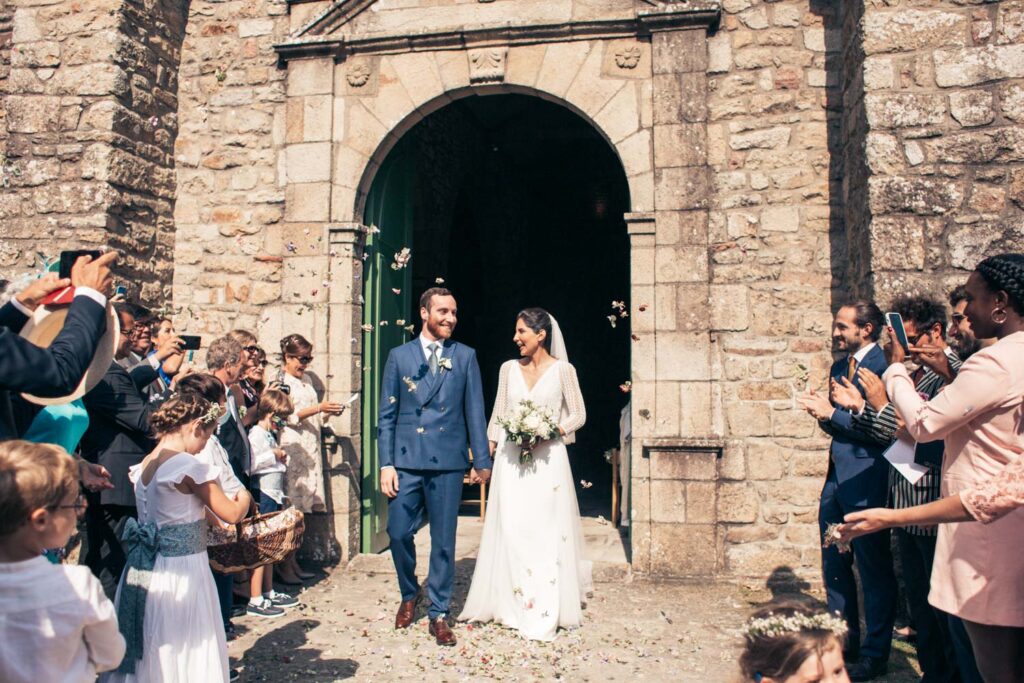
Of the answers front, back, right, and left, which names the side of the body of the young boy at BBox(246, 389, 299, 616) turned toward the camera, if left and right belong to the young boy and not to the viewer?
right

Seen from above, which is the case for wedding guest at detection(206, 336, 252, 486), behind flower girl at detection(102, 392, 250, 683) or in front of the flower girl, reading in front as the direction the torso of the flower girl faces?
in front

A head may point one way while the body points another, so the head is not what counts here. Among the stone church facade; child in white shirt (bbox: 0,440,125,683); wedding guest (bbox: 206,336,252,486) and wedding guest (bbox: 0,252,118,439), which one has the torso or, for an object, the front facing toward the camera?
the stone church facade

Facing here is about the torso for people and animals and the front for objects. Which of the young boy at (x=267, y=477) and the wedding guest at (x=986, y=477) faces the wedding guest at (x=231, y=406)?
the wedding guest at (x=986, y=477)

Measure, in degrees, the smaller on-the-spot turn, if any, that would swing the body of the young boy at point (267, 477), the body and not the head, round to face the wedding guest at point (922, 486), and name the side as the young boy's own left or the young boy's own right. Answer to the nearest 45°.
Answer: approximately 45° to the young boy's own right

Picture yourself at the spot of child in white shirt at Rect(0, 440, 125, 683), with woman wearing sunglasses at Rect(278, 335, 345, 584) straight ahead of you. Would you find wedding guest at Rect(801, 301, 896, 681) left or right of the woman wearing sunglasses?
right

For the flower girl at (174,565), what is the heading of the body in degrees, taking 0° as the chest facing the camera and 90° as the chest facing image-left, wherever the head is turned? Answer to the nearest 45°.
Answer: approximately 225°

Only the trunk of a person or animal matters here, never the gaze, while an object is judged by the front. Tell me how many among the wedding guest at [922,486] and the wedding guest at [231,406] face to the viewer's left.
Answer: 1

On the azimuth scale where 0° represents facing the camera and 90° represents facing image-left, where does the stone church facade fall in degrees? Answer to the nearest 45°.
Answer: approximately 0°

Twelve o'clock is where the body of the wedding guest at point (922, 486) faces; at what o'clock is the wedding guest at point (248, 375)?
the wedding guest at point (248, 375) is roughly at 12 o'clock from the wedding guest at point (922, 486).

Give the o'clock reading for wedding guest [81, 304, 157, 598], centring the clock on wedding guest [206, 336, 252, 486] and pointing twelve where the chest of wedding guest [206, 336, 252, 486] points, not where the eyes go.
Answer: wedding guest [81, 304, 157, 598] is roughly at 4 o'clock from wedding guest [206, 336, 252, 486].

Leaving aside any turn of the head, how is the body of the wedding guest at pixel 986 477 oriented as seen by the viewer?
to the viewer's left

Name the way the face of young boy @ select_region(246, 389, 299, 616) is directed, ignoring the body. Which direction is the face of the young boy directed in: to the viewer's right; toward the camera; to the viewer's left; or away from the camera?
to the viewer's right

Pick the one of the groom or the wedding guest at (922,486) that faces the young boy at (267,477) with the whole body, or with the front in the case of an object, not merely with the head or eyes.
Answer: the wedding guest

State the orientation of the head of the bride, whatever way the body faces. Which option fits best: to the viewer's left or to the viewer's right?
to the viewer's left
